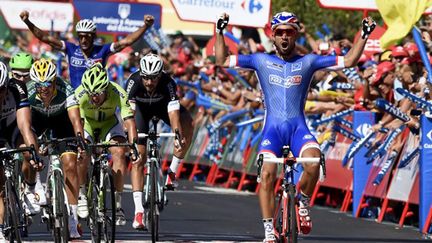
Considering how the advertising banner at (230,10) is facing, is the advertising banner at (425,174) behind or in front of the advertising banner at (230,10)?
in front

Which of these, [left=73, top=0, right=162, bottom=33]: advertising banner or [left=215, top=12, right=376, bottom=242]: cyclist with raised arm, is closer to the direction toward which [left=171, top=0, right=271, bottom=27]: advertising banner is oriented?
the cyclist with raised arm

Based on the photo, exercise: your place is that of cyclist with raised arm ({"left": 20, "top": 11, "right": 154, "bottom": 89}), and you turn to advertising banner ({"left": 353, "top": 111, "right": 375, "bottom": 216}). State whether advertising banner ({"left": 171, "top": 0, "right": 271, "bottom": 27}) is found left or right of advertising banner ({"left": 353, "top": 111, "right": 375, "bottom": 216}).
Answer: left

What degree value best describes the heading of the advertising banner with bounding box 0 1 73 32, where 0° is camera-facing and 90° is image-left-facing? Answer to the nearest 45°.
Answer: approximately 0°
